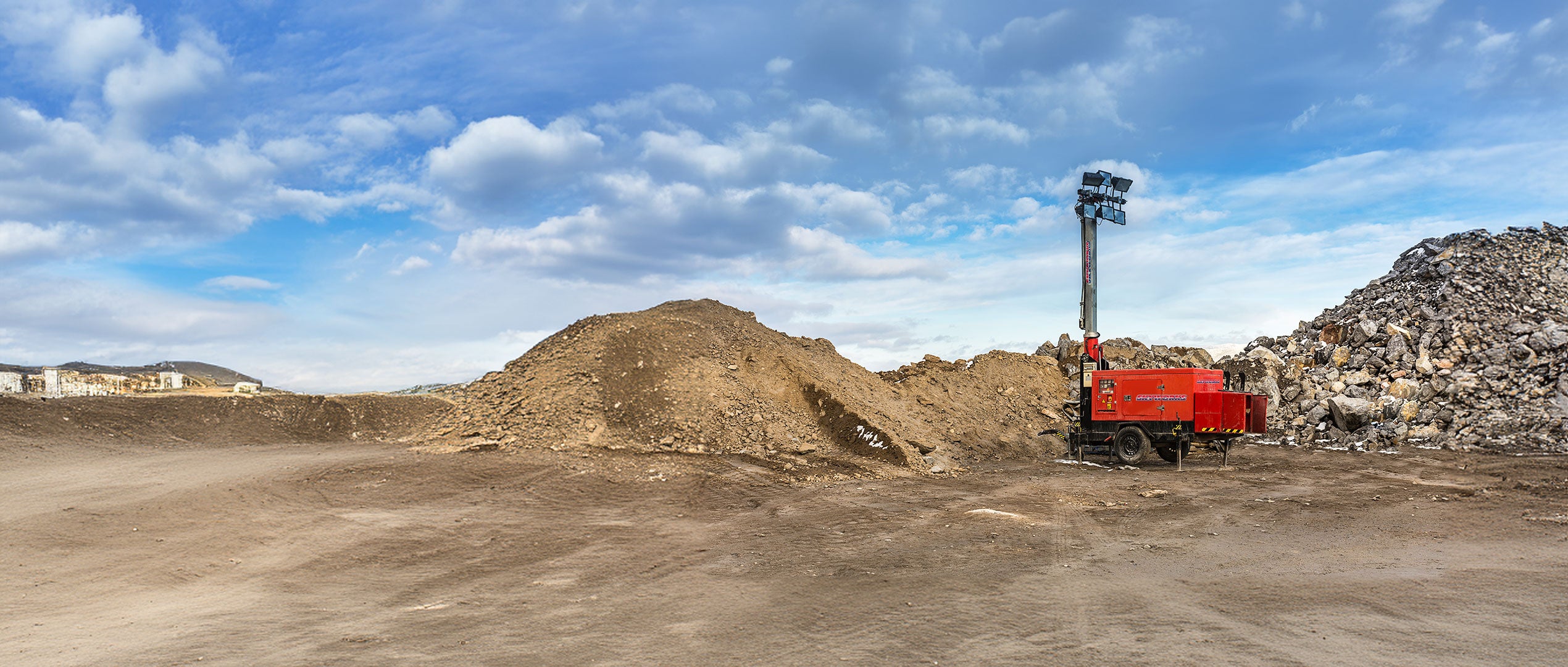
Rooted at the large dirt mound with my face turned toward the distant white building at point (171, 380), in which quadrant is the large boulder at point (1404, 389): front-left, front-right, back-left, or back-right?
back-right

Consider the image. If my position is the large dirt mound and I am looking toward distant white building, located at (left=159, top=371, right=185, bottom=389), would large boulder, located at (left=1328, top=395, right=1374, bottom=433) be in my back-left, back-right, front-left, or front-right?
back-right
